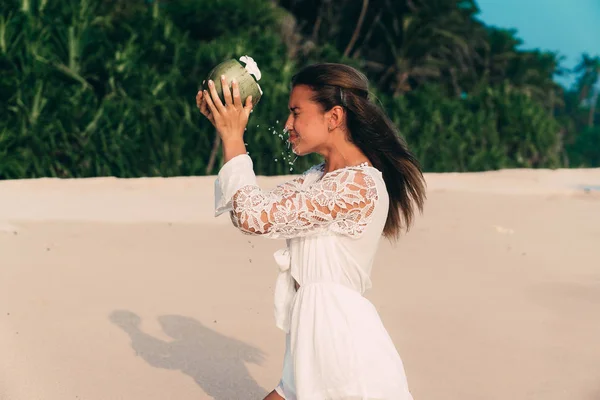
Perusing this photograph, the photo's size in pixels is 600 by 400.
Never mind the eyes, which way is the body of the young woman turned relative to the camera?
to the viewer's left

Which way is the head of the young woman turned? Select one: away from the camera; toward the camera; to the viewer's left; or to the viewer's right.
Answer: to the viewer's left
